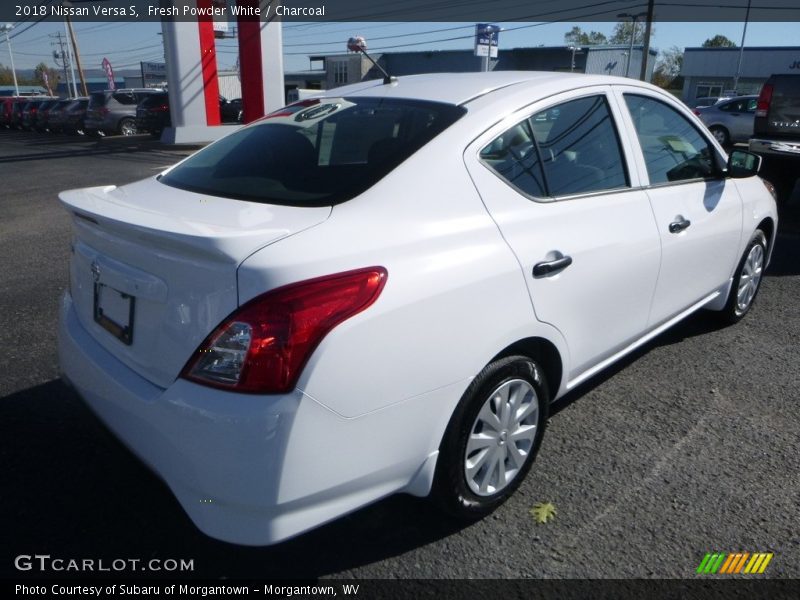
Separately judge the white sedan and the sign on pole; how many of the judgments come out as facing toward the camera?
1

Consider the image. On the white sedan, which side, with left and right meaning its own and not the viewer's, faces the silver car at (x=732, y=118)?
front

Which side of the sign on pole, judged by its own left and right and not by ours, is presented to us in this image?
front

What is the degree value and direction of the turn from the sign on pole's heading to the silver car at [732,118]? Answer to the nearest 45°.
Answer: approximately 135° to its left

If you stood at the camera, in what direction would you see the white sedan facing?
facing away from the viewer and to the right of the viewer

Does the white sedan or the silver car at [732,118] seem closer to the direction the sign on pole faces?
the white sedan

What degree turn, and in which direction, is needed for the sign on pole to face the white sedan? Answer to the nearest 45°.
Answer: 0° — it already faces it
